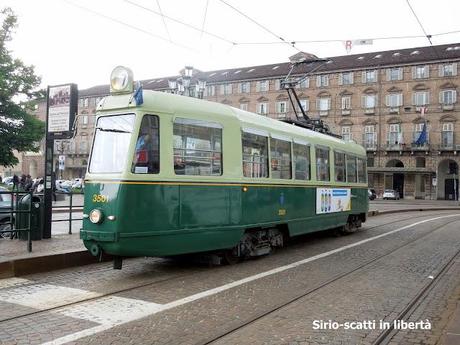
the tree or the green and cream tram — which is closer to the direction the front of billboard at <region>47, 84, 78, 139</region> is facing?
the green and cream tram

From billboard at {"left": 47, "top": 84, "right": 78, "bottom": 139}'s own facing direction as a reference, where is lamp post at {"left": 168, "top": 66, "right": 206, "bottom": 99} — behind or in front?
behind

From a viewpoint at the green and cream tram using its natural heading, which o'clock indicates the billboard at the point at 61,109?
The billboard is roughly at 1 o'clock from the green and cream tram.

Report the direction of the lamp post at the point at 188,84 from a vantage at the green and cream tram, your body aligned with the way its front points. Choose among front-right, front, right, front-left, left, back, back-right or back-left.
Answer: back-right

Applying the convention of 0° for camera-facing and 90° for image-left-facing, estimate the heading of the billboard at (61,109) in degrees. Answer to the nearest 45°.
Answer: approximately 45°

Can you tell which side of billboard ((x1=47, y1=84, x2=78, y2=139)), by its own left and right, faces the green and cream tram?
left

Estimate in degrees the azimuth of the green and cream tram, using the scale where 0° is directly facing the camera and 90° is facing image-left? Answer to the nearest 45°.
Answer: approximately 45°

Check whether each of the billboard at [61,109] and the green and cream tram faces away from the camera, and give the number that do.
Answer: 0

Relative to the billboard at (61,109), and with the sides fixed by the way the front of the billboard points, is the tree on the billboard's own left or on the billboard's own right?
on the billboard's own right
